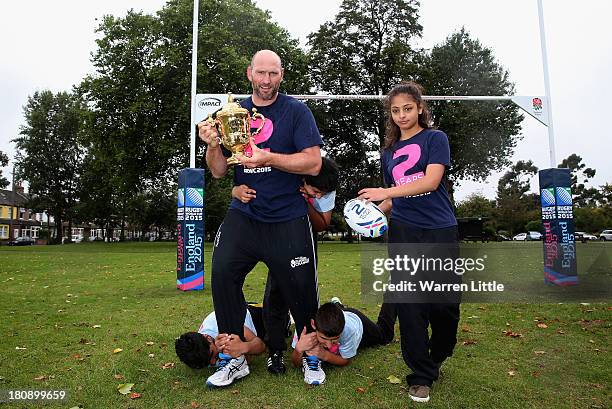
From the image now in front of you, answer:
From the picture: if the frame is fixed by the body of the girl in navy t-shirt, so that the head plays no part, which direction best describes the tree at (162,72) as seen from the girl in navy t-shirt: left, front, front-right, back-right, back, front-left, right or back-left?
right

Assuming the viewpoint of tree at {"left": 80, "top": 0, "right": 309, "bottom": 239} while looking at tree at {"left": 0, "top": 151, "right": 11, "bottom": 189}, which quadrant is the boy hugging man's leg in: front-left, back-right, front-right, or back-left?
back-left

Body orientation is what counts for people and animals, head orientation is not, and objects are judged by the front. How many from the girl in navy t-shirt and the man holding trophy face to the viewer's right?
0

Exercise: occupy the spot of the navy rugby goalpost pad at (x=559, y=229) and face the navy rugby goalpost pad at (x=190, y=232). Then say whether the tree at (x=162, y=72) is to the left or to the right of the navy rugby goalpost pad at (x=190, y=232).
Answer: right

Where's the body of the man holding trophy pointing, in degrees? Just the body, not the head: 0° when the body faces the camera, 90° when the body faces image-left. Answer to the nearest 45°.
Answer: approximately 45°

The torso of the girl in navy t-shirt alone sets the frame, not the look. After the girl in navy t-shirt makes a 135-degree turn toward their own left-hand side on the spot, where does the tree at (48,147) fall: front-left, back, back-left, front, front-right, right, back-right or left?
back-left

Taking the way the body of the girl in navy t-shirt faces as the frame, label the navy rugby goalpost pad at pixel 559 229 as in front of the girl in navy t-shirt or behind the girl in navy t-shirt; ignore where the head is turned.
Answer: behind

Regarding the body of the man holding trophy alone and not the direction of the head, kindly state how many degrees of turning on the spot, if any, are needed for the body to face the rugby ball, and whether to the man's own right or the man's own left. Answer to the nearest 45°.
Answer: approximately 135° to the man's own left

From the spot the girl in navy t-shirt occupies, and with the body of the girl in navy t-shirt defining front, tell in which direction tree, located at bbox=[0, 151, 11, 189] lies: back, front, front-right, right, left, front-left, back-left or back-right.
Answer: right

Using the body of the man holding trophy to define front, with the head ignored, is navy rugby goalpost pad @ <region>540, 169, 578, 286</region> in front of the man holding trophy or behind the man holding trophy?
behind

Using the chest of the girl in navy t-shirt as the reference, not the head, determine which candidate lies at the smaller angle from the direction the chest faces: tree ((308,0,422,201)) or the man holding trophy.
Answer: the man holding trophy

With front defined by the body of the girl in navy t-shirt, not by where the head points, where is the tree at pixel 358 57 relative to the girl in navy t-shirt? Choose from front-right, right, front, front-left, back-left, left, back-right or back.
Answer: back-right

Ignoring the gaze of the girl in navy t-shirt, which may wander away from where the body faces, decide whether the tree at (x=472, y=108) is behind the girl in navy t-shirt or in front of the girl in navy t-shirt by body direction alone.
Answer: behind
